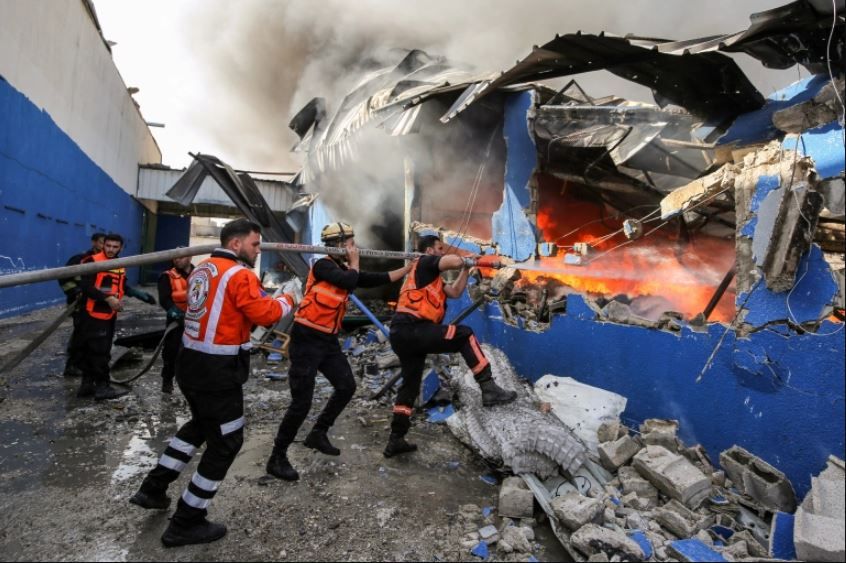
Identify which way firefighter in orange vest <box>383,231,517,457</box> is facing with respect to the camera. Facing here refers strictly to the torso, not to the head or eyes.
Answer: to the viewer's right

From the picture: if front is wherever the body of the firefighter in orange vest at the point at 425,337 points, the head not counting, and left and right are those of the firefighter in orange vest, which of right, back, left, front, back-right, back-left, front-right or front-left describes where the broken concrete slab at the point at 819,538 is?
front-right

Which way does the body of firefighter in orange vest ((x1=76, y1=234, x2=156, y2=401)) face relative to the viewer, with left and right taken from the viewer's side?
facing the viewer and to the right of the viewer

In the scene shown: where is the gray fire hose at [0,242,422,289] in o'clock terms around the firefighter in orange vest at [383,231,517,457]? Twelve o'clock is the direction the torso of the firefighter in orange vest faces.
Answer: The gray fire hose is roughly at 5 o'clock from the firefighter in orange vest.

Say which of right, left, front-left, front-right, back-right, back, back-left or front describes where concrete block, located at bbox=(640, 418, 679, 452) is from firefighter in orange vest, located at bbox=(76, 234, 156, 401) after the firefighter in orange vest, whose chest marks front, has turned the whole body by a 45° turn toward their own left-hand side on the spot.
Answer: front-right

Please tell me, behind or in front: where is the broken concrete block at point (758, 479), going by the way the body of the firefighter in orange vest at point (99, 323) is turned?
in front

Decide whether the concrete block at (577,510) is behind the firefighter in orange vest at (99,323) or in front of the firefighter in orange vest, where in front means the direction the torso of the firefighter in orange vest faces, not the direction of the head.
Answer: in front

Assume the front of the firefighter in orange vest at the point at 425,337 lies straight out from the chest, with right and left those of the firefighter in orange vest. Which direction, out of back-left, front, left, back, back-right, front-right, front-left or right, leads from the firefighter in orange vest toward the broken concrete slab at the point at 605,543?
front-right

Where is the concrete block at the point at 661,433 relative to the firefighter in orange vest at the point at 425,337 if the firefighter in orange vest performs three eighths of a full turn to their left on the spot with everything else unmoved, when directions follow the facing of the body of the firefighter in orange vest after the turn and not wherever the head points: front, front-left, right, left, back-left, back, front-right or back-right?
back-right

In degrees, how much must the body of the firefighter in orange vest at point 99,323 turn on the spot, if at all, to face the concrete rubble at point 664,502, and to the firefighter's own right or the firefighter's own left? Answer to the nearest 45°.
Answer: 0° — they already face it

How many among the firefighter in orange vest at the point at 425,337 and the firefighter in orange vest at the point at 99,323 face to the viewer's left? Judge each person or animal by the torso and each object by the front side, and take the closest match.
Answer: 0

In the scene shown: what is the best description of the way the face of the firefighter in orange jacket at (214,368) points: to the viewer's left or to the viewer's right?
to the viewer's right
